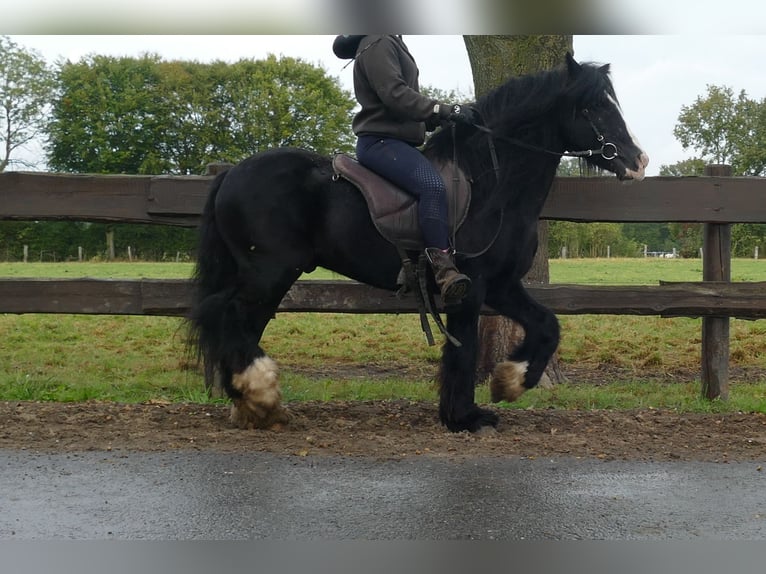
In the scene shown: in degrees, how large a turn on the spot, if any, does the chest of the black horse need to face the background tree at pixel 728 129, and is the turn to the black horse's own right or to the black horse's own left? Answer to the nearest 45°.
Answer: approximately 45° to the black horse's own left

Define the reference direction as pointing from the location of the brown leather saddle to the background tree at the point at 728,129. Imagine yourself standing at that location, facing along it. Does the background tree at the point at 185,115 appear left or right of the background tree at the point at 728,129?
left

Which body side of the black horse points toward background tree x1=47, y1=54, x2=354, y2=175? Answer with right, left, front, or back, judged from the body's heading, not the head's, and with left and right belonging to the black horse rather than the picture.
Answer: left

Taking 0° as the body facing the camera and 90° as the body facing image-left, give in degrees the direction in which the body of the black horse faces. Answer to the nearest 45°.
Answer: approximately 270°

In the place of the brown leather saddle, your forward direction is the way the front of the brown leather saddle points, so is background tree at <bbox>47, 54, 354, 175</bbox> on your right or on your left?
on your left

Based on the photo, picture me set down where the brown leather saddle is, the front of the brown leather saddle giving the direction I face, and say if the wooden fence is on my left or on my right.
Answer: on my left

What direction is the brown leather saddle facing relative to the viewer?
to the viewer's right

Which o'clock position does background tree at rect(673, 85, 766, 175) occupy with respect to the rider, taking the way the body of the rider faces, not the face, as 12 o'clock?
The background tree is roughly at 10 o'clock from the rider.

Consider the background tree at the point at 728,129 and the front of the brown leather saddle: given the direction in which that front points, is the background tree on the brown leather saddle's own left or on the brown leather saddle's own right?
on the brown leather saddle's own left

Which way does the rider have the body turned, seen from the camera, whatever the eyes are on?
to the viewer's right
